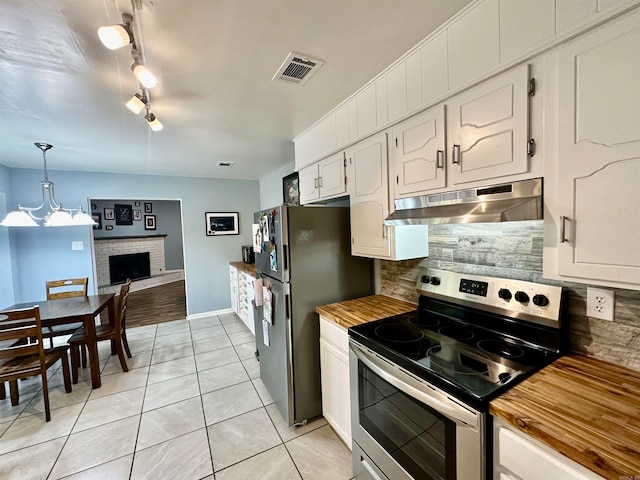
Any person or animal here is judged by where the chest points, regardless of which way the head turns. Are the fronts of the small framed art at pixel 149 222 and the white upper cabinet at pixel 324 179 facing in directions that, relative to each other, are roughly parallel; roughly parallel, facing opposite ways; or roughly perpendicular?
roughly perpendicular

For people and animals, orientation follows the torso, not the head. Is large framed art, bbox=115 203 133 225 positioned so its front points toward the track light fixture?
yes

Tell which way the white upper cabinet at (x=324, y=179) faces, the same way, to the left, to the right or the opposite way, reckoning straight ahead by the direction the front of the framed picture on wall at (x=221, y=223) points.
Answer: to the right

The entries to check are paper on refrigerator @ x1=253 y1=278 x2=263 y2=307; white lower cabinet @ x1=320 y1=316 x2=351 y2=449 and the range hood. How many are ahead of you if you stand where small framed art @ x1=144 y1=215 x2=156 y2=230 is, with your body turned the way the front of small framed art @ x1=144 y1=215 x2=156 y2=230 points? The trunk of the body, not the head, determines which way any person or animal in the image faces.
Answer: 3

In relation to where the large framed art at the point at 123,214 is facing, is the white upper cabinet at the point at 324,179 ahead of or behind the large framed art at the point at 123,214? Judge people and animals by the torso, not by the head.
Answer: ahead

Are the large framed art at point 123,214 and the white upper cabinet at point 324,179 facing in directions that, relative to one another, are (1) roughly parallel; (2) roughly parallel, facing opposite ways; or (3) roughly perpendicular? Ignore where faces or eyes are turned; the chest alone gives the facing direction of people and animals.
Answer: roughly perpendicular

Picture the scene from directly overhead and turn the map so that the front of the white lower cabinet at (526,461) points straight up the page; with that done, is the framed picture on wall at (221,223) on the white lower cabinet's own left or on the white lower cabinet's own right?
on the white lower cabinet's own right

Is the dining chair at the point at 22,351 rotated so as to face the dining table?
yes

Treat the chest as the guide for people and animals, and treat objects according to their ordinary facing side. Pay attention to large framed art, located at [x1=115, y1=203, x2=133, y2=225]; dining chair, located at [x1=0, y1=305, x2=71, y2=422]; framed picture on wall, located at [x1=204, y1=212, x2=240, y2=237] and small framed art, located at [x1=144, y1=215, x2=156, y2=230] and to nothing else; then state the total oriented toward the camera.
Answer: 3

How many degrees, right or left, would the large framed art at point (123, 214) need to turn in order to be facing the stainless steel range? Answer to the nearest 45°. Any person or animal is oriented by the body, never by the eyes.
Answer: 0° — it already faces it
